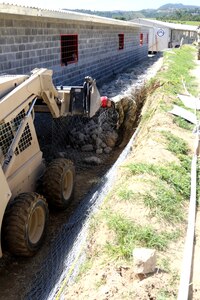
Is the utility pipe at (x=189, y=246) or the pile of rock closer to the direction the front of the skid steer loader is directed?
the pile of rock

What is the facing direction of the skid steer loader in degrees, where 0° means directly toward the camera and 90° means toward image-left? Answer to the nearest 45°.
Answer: approximately 225°

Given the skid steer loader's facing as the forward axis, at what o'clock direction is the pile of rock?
The pile of rock is roughly at 11 o'clock from the skid steer loader.

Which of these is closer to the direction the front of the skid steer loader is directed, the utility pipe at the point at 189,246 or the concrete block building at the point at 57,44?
the concrete block building

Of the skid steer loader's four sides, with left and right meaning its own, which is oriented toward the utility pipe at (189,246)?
right
